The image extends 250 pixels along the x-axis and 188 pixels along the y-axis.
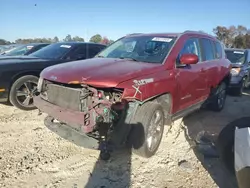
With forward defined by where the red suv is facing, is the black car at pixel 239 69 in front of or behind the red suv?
behind

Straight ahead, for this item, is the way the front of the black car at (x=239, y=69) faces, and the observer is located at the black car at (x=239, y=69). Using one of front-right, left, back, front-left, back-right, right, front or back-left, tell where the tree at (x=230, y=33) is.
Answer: back-right

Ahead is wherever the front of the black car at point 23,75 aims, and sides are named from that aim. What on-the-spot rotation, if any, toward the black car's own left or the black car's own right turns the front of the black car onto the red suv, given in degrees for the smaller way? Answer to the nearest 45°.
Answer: approximately 90° to the black car's own left

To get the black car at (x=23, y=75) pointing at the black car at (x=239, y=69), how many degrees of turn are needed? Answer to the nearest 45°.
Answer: approximately 135° to its left

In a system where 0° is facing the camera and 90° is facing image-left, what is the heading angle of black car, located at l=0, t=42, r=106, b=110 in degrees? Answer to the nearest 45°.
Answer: approximately 45°

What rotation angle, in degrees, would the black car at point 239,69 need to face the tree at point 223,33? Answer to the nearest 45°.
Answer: approximately 135° to its right

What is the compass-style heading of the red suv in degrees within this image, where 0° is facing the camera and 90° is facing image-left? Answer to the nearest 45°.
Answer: approximately 45°

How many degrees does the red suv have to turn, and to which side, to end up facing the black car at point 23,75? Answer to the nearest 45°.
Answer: approximately 90° to its right

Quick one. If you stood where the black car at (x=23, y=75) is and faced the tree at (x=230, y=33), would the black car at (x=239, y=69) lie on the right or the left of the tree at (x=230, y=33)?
right

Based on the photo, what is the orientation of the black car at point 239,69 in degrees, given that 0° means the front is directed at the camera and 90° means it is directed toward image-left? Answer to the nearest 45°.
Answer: approximately 45°

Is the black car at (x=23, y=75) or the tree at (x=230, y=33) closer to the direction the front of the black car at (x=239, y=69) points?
the black car
